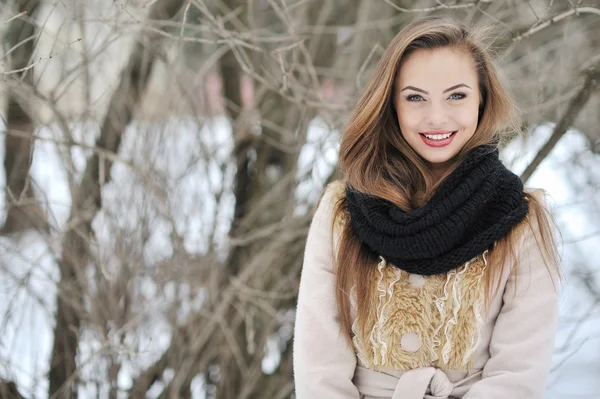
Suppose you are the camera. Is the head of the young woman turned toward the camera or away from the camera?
toward the camera

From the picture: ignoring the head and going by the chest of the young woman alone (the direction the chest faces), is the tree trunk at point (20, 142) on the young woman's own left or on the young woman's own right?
on the young woman's own right

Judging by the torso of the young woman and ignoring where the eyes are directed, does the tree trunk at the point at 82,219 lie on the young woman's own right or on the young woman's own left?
on the young woman's own right

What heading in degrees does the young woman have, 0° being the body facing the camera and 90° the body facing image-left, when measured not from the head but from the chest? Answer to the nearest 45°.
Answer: approximately 0°
